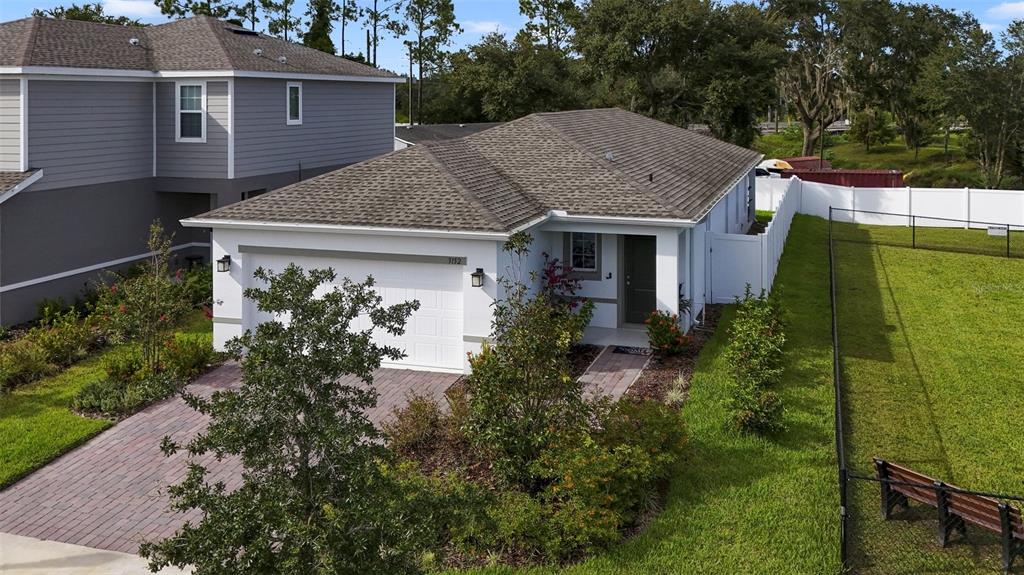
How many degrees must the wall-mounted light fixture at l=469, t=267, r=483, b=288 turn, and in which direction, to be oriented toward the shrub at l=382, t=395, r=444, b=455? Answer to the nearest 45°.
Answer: approximately 45° to its left

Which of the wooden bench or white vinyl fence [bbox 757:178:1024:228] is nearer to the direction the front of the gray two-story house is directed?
the wooden bench

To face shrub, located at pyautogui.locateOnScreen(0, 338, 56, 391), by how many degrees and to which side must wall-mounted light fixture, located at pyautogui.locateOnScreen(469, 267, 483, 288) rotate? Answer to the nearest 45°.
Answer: approximately 45° to its right

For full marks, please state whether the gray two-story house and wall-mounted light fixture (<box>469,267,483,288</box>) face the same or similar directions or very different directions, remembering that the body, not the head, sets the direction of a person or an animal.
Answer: same or similar directions

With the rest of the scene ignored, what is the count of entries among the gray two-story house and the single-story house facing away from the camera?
0

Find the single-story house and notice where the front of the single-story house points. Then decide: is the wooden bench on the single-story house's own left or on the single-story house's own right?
on the single-story house's own left

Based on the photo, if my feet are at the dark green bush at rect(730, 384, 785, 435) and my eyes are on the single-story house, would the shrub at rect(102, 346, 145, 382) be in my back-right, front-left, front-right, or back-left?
front-left

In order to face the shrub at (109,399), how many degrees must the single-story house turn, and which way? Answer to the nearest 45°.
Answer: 0° — it already faces it

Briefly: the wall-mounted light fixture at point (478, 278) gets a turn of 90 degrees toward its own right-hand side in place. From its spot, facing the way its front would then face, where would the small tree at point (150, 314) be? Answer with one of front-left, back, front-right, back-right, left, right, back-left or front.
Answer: front-left

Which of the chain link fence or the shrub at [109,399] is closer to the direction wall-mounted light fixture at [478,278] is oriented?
the shrub
